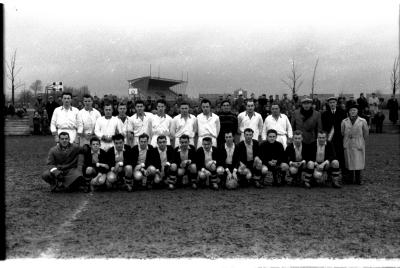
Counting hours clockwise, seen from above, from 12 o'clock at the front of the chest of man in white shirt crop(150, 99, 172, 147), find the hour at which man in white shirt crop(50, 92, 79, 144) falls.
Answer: man in white shirt crop(50, 92, 79, 144) is roughly at 3 o'clock from man in white shirt crop(150, 99, 172, 147).

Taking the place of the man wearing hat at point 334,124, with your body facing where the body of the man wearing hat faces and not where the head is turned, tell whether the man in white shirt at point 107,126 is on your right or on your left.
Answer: on your right

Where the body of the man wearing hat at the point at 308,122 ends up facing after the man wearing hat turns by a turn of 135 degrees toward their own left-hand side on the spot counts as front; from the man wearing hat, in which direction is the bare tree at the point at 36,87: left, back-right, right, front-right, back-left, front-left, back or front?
left

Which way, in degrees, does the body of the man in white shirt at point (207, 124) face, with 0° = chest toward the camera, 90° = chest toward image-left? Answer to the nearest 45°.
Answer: approximately 0°

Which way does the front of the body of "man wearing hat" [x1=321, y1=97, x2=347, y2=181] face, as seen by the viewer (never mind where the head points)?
toward the camera

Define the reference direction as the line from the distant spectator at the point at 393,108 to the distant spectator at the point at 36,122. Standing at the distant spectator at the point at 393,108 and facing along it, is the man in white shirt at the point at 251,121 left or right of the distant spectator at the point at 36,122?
left

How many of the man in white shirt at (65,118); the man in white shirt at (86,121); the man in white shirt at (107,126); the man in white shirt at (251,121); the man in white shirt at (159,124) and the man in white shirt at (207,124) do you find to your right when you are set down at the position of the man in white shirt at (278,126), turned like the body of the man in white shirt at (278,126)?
6

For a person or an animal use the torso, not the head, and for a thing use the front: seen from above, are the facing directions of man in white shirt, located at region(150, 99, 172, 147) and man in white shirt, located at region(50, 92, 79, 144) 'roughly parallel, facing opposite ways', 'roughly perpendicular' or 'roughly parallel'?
roughly parallel

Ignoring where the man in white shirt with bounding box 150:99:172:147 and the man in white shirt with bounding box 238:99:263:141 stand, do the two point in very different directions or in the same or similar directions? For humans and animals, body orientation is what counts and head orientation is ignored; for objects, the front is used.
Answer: same or similar directions

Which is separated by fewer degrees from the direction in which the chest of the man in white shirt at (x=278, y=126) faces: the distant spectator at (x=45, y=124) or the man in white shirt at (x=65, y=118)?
the man in white shirt at (x=65, y=118)

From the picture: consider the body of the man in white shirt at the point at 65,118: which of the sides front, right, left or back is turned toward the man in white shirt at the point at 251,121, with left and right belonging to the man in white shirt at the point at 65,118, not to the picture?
left

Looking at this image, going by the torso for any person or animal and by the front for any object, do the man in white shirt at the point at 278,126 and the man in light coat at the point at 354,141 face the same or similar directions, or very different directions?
same or similar directions

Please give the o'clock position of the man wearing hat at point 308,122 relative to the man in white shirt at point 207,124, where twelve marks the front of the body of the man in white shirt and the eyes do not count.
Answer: The man wearing hat is roughly at 9 o'clock from the man in white shirt.

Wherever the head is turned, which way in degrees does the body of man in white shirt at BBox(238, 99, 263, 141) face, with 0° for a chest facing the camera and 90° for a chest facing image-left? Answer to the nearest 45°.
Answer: approximately 0°

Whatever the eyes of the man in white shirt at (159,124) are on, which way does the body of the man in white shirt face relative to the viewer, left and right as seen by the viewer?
facing the viewer

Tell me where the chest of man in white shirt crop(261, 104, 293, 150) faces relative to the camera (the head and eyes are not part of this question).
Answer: toward the camera

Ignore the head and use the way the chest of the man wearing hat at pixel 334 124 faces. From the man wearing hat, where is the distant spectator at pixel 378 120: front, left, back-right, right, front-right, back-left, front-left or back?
back
